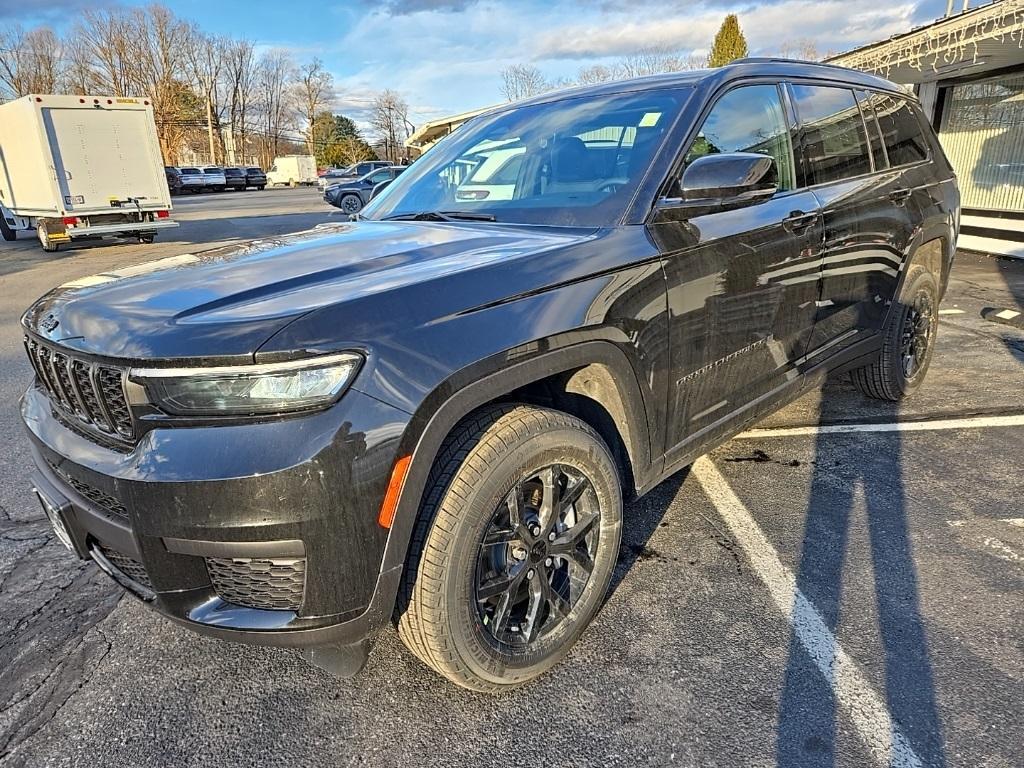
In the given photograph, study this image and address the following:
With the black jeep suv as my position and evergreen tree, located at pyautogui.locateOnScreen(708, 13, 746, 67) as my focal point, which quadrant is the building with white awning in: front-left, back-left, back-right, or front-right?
front-right

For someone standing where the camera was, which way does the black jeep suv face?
facing the viewer and to the left of the viewer

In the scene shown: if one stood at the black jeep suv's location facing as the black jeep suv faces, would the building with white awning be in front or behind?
behind

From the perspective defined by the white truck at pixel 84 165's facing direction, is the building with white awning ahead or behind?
behind

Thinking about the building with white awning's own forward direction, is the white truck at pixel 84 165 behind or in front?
in front

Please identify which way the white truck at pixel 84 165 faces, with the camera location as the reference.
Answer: facing away from the viewer and to the left of the viewer

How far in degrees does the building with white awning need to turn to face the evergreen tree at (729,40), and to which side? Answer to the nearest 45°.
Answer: approximately 90° to its right

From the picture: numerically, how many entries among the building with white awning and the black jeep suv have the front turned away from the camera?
0

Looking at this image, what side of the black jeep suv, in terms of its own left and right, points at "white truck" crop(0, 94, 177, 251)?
right

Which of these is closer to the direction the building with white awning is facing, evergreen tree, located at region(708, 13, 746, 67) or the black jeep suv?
the black jeep suv

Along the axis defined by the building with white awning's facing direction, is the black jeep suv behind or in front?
in front

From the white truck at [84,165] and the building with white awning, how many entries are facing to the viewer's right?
0
